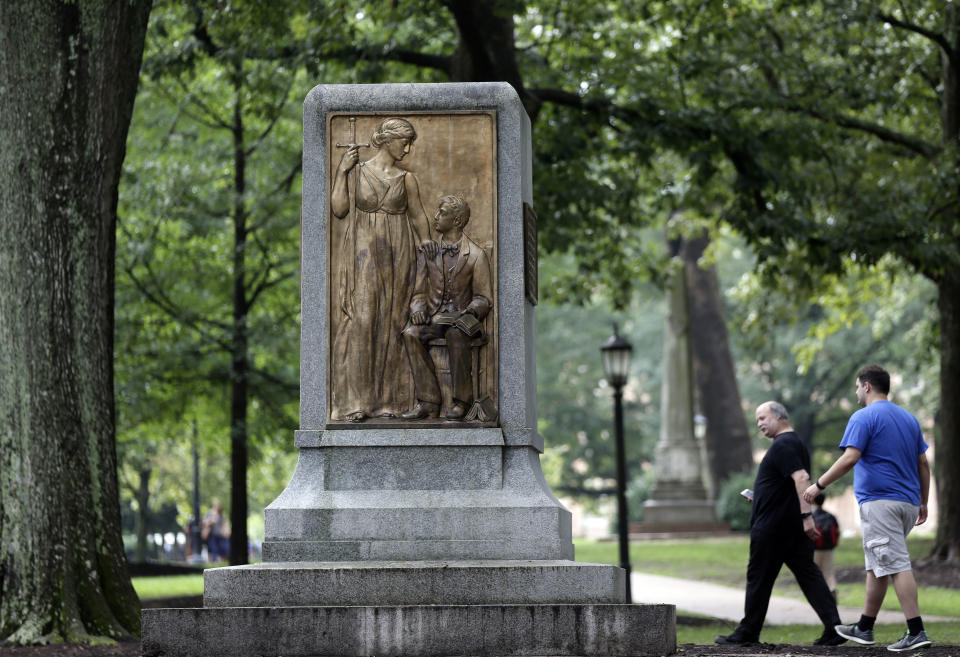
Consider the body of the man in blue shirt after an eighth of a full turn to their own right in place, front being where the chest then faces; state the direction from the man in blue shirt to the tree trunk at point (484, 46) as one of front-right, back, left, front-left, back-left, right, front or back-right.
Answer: front-left

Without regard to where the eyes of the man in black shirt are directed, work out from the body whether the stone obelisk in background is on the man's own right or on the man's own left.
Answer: on the man's own right

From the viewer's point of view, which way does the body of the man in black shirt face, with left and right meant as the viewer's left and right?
facing to the left of the viewer

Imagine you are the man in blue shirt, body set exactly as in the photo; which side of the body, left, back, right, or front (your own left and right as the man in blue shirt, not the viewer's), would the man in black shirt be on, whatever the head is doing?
front

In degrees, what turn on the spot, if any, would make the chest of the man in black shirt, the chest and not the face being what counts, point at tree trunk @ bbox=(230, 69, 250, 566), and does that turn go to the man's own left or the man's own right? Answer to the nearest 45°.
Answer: approximately 45° to the man's own right

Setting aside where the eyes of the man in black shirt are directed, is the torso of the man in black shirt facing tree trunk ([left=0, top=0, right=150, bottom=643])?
yes

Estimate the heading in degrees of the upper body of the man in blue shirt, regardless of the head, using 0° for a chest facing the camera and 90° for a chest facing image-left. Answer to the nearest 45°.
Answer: approximately 135°

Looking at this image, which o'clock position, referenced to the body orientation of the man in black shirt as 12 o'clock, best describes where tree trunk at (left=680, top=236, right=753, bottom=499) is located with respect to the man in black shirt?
The tree trunk is roughly at 3 o'clock from the man in black shirt.

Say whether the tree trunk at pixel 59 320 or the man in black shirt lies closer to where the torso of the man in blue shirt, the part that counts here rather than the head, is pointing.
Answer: the man in black shirt

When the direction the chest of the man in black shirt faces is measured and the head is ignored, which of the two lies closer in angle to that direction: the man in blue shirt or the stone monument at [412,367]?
the stone monument

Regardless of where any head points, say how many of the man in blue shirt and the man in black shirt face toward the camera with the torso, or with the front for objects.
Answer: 0
